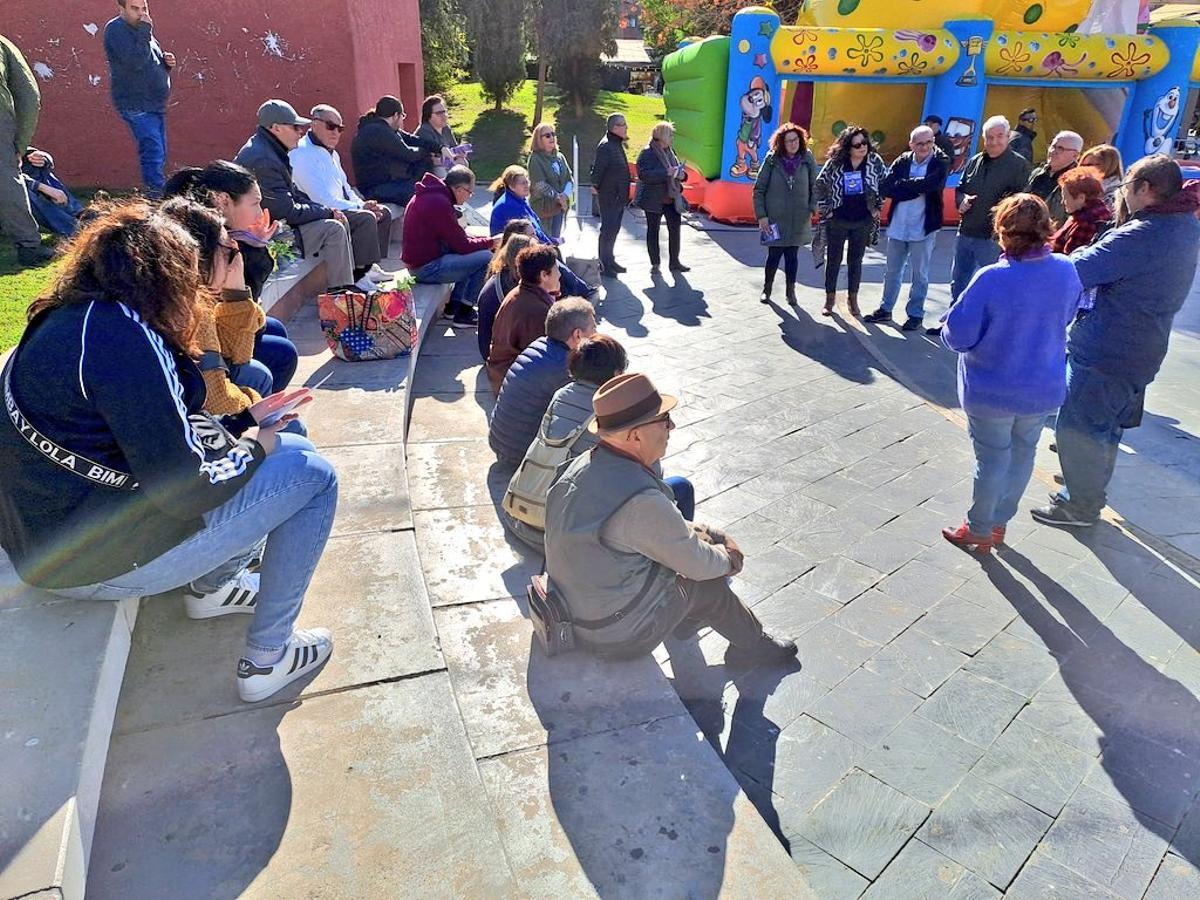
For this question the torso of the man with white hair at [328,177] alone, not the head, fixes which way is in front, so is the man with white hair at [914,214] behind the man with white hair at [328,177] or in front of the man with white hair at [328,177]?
in front

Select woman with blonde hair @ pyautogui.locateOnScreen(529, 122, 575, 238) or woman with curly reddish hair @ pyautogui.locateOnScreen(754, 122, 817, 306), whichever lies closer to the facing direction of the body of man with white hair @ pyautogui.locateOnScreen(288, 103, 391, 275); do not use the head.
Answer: the woman with curly reddish hair

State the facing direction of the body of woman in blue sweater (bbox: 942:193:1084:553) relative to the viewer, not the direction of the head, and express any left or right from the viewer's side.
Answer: facing away from the viewer and to the left of the viewer

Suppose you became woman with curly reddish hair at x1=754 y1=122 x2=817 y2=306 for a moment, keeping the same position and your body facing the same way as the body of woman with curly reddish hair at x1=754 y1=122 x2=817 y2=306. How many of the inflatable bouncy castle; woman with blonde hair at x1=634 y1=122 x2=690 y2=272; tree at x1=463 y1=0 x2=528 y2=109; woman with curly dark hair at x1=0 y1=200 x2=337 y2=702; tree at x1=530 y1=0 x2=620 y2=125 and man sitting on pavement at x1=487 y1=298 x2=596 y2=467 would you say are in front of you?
2

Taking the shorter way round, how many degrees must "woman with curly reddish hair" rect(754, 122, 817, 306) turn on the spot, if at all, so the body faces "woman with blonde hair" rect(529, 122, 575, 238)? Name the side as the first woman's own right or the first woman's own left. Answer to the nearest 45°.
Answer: approximately 90° to the first woman's own right

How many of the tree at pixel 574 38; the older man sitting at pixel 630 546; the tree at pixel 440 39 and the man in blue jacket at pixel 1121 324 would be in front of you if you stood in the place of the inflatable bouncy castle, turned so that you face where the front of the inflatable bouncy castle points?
2

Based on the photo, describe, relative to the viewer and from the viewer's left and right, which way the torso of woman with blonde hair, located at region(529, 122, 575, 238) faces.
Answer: facing the viewer and to the right of the viewer

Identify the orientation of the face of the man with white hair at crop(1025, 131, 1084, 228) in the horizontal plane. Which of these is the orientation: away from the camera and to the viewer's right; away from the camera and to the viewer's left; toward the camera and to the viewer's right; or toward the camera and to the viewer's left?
toward the camera and to the viewer's left

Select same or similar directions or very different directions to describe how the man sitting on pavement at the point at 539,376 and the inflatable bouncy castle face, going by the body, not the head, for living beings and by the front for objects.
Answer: very different directions

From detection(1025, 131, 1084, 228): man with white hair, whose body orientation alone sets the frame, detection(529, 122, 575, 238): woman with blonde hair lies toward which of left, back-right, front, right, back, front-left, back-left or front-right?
front-right

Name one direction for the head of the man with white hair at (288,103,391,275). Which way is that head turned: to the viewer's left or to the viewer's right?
to the viewer's right

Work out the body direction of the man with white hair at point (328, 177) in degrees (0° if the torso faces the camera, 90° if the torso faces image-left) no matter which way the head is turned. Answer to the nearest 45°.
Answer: approximately 315°

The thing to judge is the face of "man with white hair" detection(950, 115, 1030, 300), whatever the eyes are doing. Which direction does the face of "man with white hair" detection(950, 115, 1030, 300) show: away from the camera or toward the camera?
toward the camera

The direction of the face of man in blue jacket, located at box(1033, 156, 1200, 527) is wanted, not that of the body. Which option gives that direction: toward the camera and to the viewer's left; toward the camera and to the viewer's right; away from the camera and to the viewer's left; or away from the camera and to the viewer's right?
away from the camera and to the viewer's left

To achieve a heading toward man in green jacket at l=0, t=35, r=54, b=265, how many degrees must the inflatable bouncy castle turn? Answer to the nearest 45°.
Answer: approximately 45° to its right

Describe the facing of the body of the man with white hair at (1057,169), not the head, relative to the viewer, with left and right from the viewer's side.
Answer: facing the viewer and to the left of the viewer
